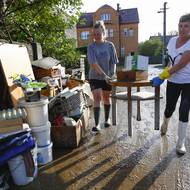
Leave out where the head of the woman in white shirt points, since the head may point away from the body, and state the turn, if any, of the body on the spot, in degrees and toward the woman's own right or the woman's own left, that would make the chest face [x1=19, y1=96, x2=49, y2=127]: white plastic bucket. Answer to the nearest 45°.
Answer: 0° — they already face it

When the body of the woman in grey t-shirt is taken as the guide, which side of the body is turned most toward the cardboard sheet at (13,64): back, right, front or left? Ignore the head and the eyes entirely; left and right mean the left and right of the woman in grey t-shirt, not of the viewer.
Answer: right

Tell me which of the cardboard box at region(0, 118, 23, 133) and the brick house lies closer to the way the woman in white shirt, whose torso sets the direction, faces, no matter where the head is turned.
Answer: the cardboard box

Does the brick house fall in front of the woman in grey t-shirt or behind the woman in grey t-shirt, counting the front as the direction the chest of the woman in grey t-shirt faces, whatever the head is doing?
behind

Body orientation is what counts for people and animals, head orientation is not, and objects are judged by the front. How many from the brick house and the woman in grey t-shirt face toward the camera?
2

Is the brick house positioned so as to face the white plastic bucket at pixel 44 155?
yes

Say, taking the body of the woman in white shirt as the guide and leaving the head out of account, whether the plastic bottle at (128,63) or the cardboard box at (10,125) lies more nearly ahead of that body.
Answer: the cardboard box

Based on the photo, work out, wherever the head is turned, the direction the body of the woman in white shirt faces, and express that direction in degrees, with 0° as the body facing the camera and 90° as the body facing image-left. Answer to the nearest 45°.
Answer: approximately 45°

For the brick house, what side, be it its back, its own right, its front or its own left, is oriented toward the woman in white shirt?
front

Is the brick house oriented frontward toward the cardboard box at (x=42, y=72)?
yes

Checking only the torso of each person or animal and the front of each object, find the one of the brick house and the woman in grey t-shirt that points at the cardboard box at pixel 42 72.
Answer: the brick house

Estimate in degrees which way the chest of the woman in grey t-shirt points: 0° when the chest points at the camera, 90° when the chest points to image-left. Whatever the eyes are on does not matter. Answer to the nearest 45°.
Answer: approximately 0°
